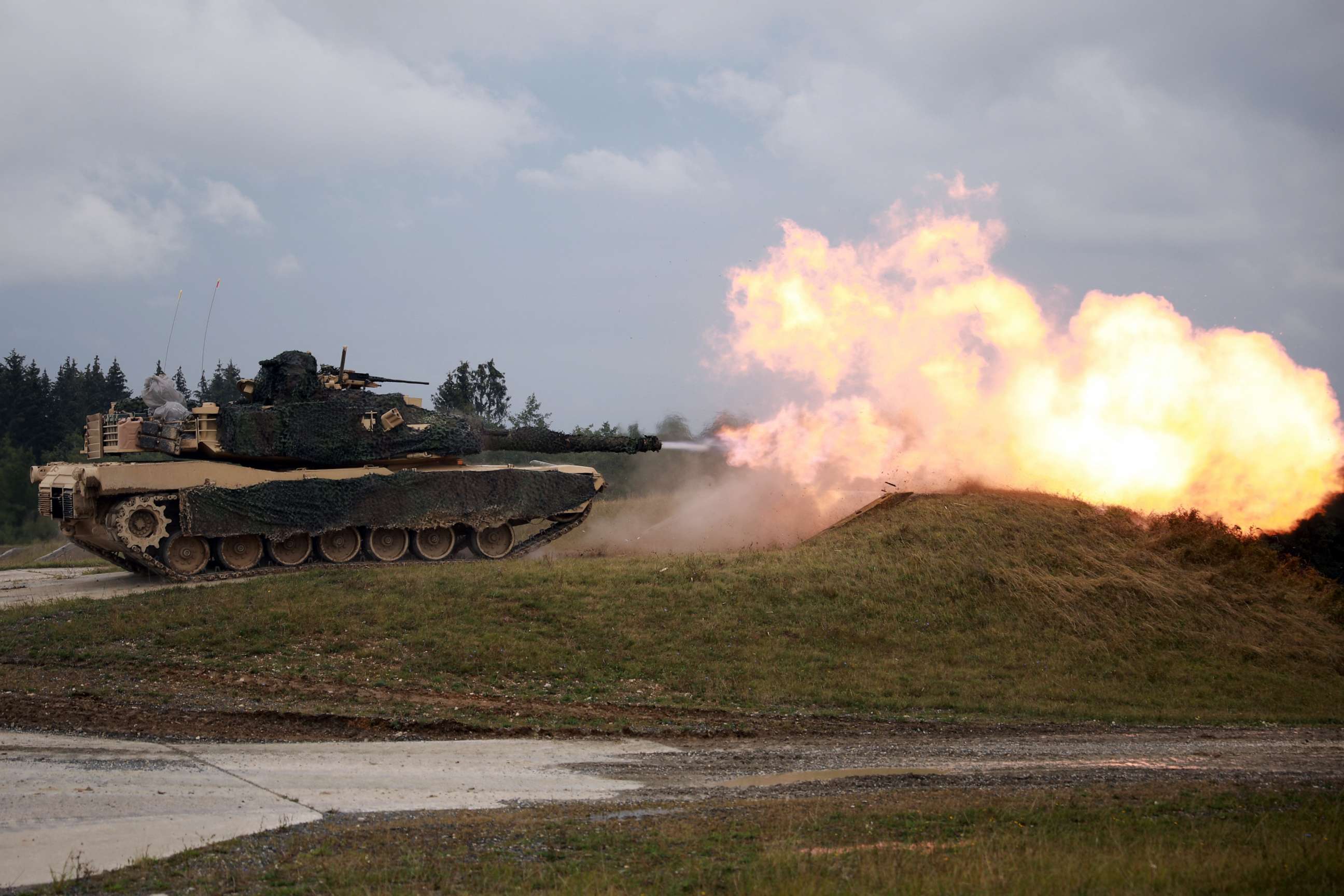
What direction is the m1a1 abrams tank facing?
to the viewer's right
